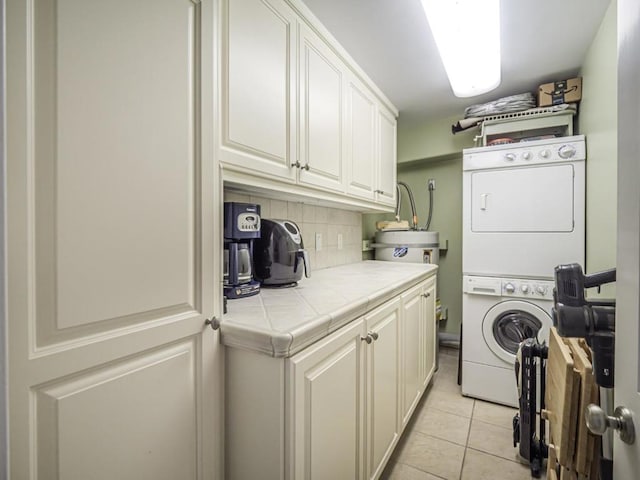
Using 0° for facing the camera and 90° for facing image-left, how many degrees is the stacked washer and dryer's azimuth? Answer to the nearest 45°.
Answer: approximately 0°

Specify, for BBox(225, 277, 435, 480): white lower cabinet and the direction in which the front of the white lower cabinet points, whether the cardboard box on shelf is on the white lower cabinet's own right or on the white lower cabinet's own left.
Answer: on the white lower cabinet's own left

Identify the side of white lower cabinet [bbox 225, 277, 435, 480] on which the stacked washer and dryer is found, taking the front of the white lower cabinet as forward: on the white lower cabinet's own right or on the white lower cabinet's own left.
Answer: on the white lower cabinet's own left

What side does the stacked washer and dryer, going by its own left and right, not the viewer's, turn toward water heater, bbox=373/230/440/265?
right

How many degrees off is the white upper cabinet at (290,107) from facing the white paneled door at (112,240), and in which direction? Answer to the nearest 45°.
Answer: approximately 90° to its right

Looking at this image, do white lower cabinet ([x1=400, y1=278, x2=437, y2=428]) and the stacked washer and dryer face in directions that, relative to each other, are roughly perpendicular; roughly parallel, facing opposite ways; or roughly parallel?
roughly perpendicular

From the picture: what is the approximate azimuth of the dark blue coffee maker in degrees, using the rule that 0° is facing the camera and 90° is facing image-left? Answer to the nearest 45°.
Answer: approximately 315°

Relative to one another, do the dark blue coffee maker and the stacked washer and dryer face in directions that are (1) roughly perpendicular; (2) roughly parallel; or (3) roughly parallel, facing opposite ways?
roughly perpendicular

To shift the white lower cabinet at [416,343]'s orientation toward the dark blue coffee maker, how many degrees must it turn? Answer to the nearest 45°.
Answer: approximately 135° to its right

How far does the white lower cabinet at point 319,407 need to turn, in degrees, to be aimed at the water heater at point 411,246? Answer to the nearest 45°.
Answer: approximately 90° to its left

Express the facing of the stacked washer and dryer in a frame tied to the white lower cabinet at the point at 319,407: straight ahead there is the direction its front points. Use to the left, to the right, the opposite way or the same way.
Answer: to the right

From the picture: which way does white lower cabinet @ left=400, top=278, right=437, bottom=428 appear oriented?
to the viewer's right
